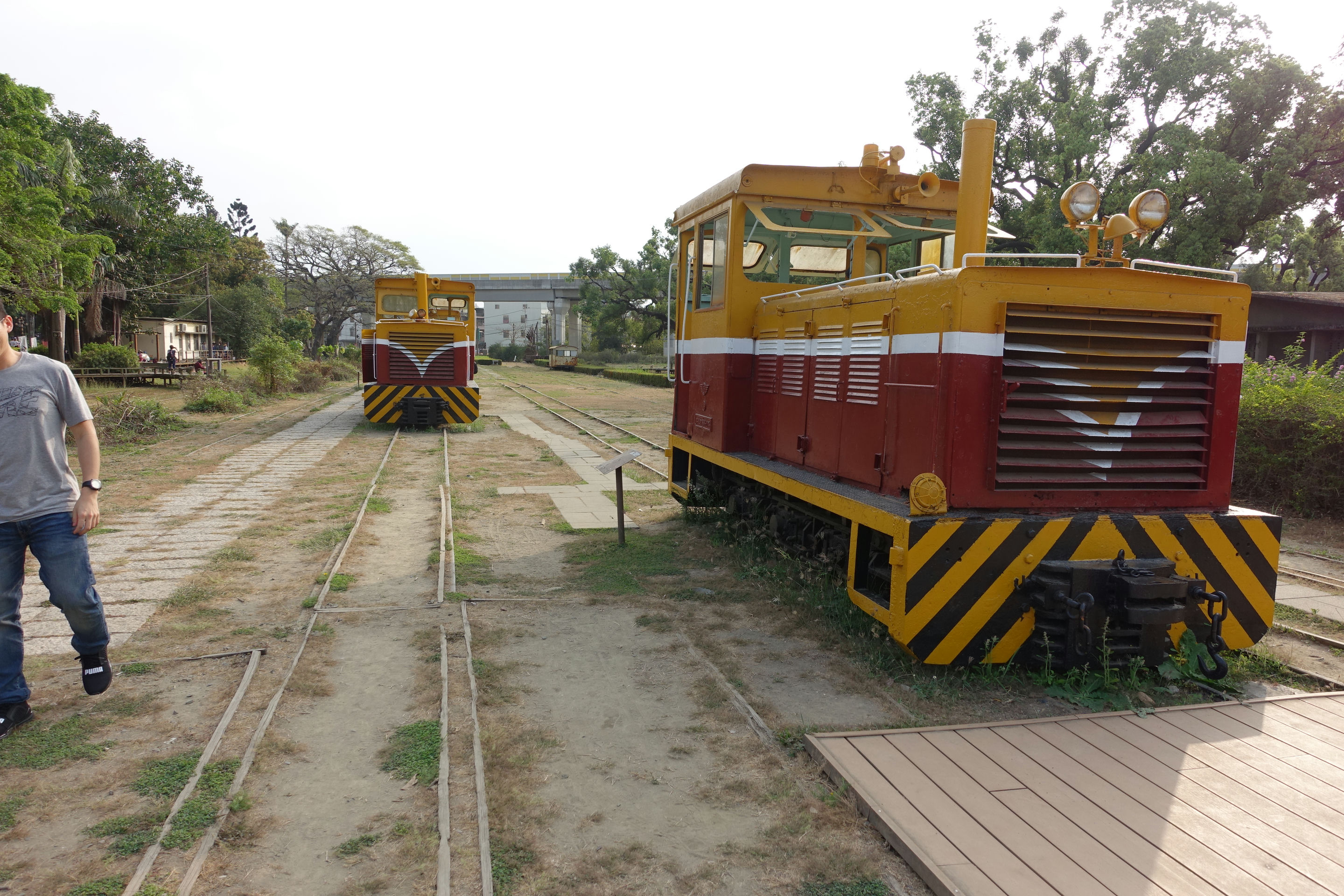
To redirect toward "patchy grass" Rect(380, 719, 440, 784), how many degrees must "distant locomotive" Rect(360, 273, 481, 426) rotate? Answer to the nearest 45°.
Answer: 0° — it already faces it

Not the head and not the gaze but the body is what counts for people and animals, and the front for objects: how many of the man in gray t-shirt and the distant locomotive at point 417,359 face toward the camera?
2

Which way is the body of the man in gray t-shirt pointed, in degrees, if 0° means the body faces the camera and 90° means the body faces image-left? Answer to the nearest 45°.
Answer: approximately 0°

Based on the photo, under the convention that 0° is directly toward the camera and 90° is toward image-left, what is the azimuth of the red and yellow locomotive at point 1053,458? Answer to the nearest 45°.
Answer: approximately 315°

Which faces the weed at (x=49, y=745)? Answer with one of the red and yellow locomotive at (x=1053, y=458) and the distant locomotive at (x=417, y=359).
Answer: the distant locomotive

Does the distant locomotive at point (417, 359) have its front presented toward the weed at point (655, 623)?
yes

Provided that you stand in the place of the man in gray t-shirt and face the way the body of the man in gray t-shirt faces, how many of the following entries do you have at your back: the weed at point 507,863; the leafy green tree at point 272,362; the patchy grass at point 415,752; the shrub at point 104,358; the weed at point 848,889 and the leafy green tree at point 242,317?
3

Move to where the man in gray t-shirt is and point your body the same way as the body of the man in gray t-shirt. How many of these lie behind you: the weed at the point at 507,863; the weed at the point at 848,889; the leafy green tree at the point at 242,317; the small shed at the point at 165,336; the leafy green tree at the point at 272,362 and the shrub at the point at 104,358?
4

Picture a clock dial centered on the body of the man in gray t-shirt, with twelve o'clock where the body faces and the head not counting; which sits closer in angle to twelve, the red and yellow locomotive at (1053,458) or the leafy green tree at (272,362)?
the red and yellow locomotive

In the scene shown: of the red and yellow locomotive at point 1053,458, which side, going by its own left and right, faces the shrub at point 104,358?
back

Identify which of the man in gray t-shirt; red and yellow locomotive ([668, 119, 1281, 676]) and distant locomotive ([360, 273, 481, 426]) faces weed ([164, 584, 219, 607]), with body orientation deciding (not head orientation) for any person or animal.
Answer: the distant locomotive
